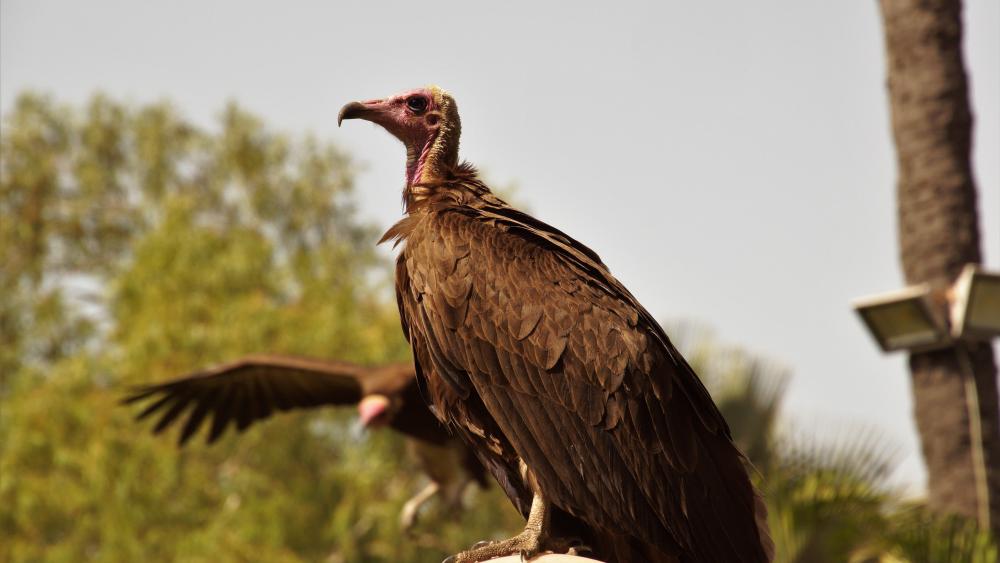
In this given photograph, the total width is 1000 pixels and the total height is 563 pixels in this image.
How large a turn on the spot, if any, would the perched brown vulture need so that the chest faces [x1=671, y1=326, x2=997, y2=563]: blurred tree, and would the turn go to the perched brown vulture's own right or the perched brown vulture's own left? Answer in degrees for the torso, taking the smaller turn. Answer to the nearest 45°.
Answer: approximately 135° to the perched brown vulture's own right

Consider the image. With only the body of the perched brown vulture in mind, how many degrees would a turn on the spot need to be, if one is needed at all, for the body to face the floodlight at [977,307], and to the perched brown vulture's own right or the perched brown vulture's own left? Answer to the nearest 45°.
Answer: approximately 135° to the perched brown vulture's own right

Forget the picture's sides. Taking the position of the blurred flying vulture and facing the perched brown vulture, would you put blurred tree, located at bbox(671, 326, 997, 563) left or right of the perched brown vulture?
left

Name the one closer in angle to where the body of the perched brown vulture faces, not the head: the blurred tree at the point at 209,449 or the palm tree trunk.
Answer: the blurred tree

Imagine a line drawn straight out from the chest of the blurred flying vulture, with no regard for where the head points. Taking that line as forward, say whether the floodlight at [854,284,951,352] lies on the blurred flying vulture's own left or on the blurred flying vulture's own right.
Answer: on the blurred flying vulture's own left

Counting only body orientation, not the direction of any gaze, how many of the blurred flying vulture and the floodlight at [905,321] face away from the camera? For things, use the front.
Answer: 0

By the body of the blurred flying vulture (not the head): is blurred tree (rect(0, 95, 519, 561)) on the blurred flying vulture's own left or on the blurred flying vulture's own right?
on the blurred flying vulture's own right

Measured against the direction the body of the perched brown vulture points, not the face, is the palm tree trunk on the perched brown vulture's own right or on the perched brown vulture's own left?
on the perched brown vulture's own right
